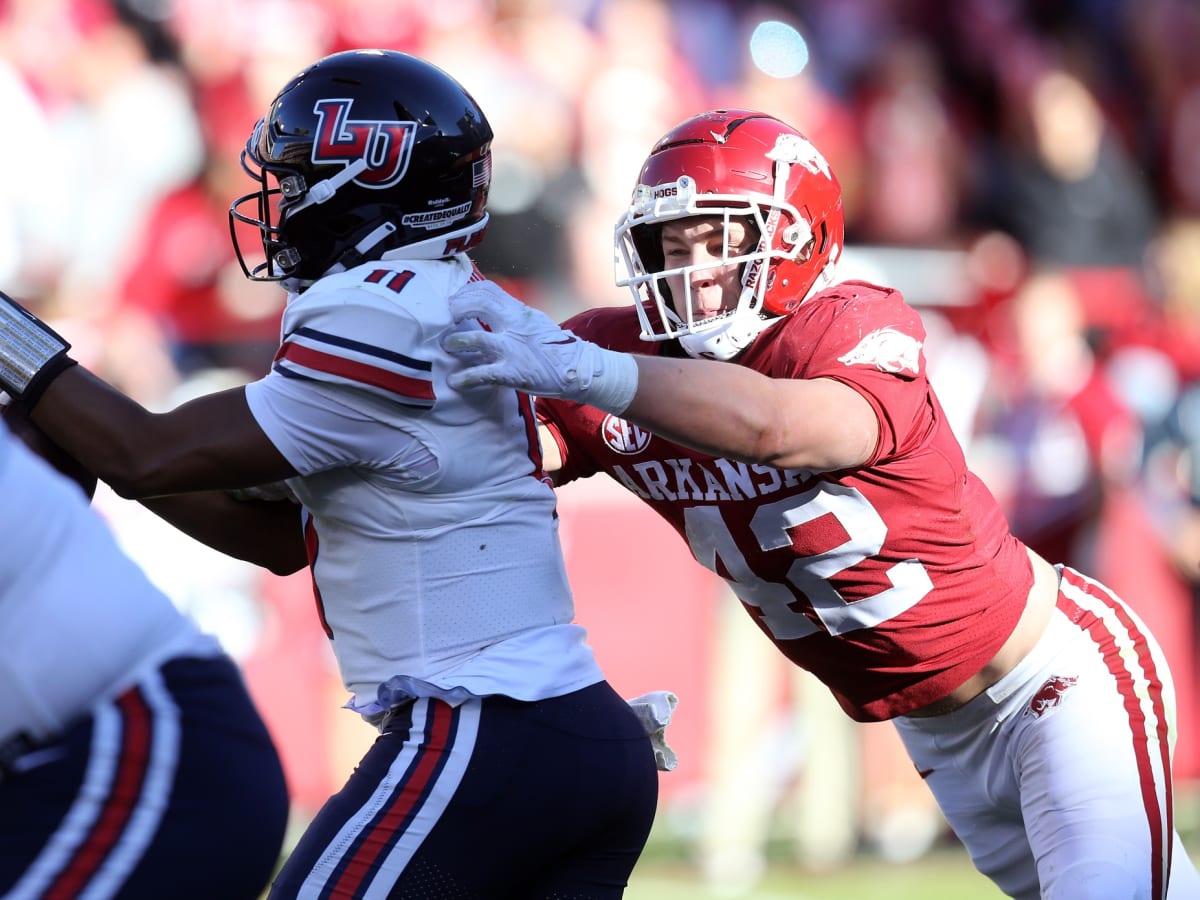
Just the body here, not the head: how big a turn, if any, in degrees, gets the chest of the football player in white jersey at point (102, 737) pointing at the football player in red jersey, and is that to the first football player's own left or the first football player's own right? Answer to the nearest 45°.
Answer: approximately 135° to the first football player's own right

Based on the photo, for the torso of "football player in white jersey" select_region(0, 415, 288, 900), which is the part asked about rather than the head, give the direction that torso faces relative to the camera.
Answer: to the viewer's left

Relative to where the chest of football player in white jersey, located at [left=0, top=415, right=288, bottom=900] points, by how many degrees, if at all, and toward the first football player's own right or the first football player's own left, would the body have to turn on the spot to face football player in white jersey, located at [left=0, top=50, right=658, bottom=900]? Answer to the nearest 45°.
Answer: approximately 135° to the first football player's own right

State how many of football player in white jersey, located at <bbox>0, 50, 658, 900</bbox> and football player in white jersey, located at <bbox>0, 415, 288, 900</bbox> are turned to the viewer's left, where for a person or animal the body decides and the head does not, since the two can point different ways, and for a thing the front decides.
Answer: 2

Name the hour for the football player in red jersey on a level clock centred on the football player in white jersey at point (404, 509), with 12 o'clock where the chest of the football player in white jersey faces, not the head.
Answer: The football player in red jersey is roughly at 5 o'clock from the football player in white jersey.

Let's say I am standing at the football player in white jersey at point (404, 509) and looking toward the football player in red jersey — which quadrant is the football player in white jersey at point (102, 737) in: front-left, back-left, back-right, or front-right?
back-right

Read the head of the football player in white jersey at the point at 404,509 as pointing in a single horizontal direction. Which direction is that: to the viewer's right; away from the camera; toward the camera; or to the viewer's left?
to the viewer's left

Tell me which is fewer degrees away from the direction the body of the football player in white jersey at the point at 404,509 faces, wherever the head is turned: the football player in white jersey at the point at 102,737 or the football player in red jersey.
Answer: the football player in white jersey

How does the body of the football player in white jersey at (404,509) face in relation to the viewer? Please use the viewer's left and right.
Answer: facing to the left of the viewer
